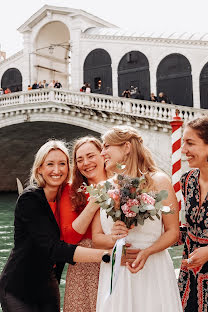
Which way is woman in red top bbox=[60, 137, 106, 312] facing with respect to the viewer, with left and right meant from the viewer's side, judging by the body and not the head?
facing the viewer and to the right of the viewer

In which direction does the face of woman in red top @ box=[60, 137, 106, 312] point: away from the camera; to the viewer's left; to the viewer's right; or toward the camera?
toward the camera

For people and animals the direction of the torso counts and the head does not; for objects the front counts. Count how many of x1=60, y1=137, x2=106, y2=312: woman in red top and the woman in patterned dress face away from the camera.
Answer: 0

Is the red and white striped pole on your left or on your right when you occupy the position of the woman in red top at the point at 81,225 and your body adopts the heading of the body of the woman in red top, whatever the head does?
on your left

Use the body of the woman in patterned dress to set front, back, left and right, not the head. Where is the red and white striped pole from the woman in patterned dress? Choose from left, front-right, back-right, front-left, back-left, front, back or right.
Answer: back-right

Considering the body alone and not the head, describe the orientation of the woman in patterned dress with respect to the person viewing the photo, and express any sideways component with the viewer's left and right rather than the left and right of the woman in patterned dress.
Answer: facing the viewer and to the left of the viewer

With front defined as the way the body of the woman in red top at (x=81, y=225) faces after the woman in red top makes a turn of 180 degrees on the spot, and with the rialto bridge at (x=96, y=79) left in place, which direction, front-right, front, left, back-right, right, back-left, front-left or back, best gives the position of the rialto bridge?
front-right
